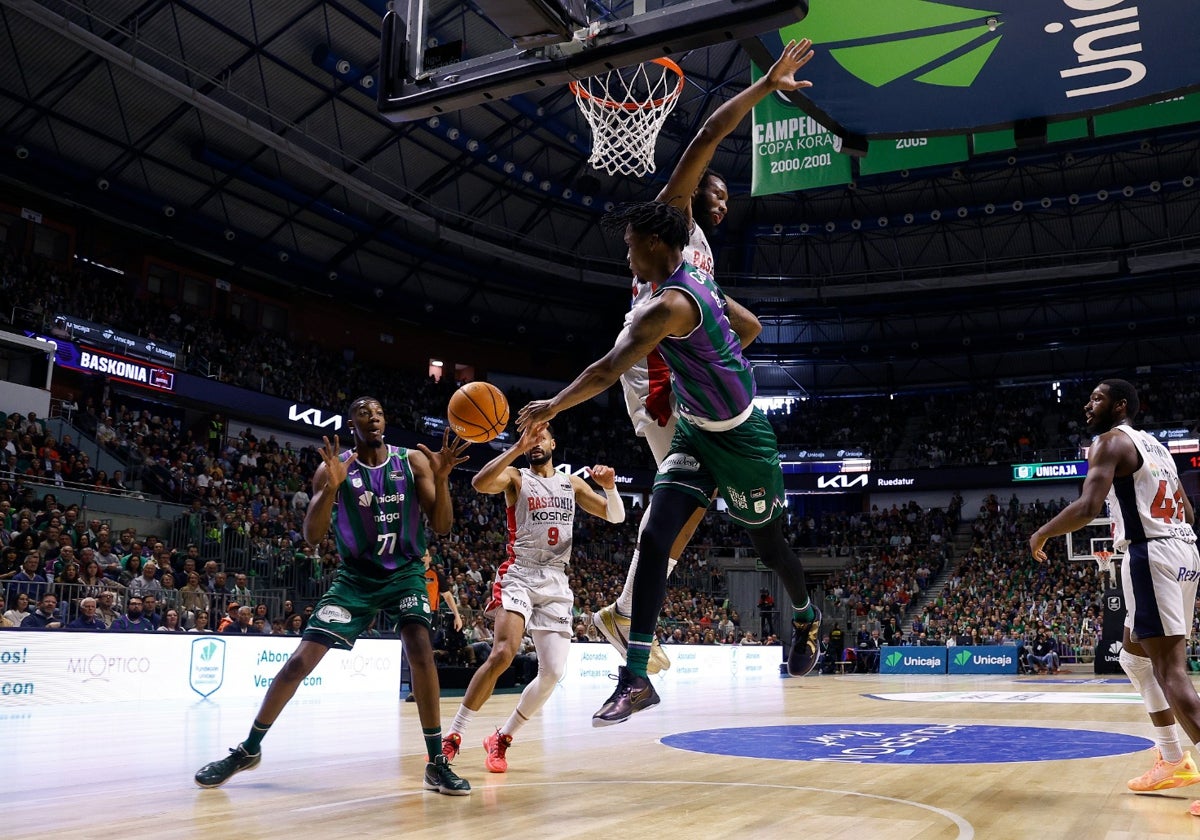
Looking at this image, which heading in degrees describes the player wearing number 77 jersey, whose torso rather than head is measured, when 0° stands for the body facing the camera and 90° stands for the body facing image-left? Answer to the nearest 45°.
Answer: approximately 0°

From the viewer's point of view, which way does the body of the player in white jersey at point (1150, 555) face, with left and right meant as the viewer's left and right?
facing away from the viewer and to the left of the viewer

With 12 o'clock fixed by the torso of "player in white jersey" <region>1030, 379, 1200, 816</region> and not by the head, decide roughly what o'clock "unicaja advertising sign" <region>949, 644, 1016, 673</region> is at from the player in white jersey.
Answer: The unicaja advertising sign is roughly at 1 o'clock from the player in white jersey.

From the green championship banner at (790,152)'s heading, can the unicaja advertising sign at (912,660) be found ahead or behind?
behind

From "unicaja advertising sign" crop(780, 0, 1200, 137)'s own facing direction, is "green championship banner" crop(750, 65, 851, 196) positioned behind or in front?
behind

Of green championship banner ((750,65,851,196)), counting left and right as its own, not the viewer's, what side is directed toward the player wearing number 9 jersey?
front

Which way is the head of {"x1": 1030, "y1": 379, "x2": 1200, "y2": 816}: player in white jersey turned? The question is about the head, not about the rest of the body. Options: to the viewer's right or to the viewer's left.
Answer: to the viewer's left

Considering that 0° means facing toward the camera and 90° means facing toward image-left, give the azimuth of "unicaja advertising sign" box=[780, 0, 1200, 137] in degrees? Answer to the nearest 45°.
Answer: approximately 0°

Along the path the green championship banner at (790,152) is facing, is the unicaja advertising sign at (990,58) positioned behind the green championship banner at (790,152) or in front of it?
in front
